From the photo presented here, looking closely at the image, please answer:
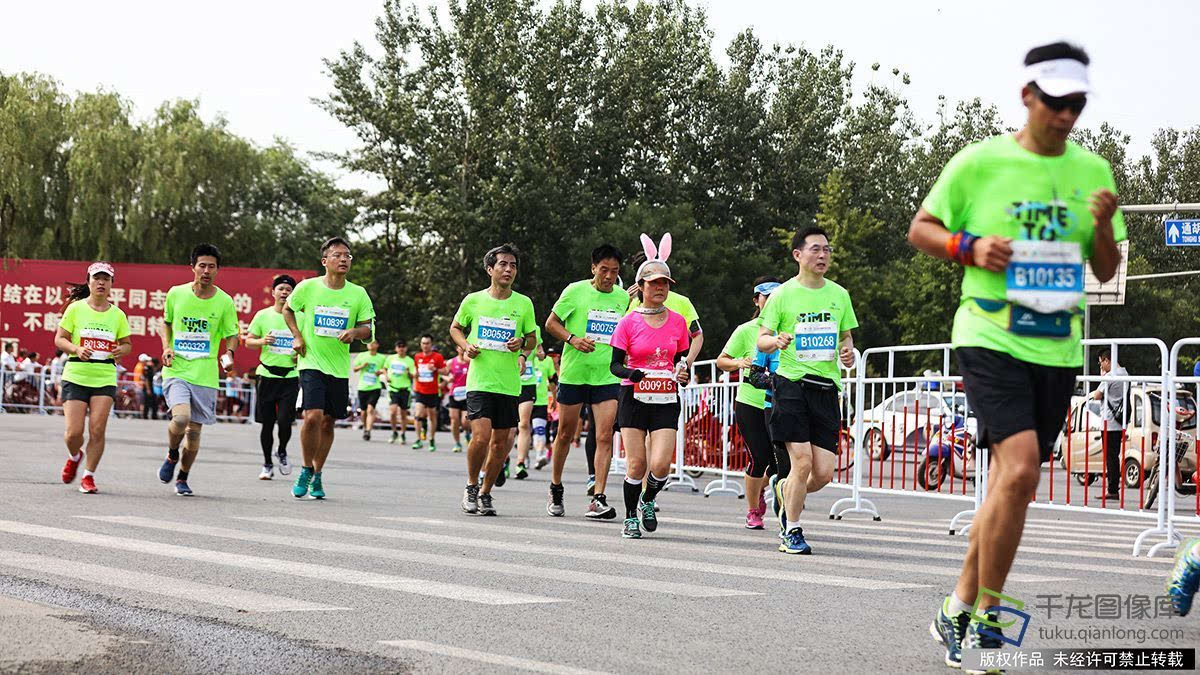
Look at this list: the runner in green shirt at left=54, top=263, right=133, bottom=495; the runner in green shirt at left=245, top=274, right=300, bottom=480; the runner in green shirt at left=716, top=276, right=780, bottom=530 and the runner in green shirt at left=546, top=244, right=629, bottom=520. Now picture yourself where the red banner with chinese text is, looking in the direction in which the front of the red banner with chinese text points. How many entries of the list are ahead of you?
4

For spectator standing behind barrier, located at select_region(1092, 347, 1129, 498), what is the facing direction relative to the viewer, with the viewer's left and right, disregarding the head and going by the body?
facing to the left of the viewer

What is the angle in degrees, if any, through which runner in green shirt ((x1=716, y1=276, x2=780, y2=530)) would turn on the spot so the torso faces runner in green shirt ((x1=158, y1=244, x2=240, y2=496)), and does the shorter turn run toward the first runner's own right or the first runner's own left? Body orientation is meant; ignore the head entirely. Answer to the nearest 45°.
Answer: approximately 135° to the first runner's own right

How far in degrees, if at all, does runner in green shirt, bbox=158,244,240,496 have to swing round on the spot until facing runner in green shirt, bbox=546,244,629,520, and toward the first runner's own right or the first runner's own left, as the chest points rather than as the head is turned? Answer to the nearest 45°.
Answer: approximately 45° to the first runner's own left

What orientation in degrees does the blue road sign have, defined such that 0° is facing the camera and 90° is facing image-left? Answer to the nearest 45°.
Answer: approximately 0°

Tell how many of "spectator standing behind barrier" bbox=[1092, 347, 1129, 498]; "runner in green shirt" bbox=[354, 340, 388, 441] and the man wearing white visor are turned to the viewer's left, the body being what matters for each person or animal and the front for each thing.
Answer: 1

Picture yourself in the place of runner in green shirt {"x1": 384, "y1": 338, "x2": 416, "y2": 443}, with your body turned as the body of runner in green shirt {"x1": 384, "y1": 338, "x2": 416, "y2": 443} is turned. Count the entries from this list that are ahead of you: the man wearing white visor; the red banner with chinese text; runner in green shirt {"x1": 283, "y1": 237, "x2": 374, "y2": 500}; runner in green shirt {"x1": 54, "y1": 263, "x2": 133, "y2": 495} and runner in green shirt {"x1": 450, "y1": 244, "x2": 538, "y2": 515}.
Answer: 4

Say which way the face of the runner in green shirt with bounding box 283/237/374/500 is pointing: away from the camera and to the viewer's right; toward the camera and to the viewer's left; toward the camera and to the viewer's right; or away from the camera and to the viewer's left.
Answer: toward the camera and to the viewer's right

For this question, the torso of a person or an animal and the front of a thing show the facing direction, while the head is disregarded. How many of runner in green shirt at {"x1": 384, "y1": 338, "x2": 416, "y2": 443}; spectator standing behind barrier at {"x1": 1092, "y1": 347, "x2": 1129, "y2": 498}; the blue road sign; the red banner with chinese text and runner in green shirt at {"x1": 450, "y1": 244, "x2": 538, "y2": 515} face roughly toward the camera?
4
